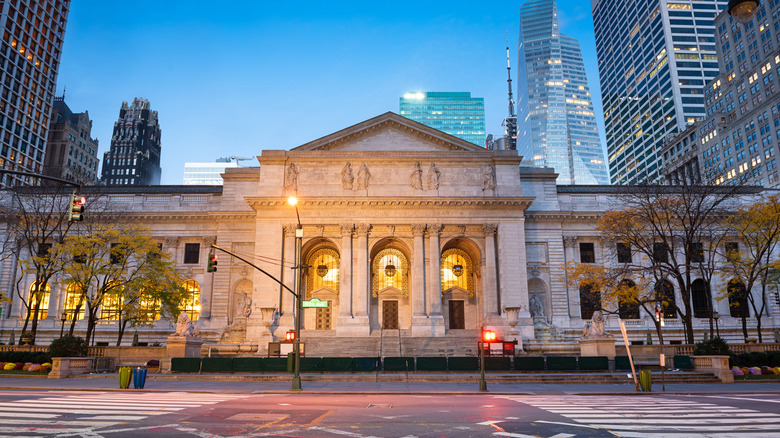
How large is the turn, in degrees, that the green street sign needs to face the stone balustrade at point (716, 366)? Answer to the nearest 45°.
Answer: approximately 90° to its left

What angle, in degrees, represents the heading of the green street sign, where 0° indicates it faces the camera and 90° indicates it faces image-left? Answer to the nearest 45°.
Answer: approximately 0°

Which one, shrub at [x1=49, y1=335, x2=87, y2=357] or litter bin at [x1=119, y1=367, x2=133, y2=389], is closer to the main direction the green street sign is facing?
the litter bin

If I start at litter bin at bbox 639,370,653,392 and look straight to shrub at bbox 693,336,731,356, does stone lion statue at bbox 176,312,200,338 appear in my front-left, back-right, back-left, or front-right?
back-left

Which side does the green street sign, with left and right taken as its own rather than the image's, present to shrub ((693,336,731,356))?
left

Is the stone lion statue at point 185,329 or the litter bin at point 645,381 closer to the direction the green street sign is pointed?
the litter bin

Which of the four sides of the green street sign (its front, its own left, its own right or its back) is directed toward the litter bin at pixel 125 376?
right

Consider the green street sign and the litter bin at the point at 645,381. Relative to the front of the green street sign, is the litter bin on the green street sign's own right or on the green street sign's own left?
on the green street sign's own left
